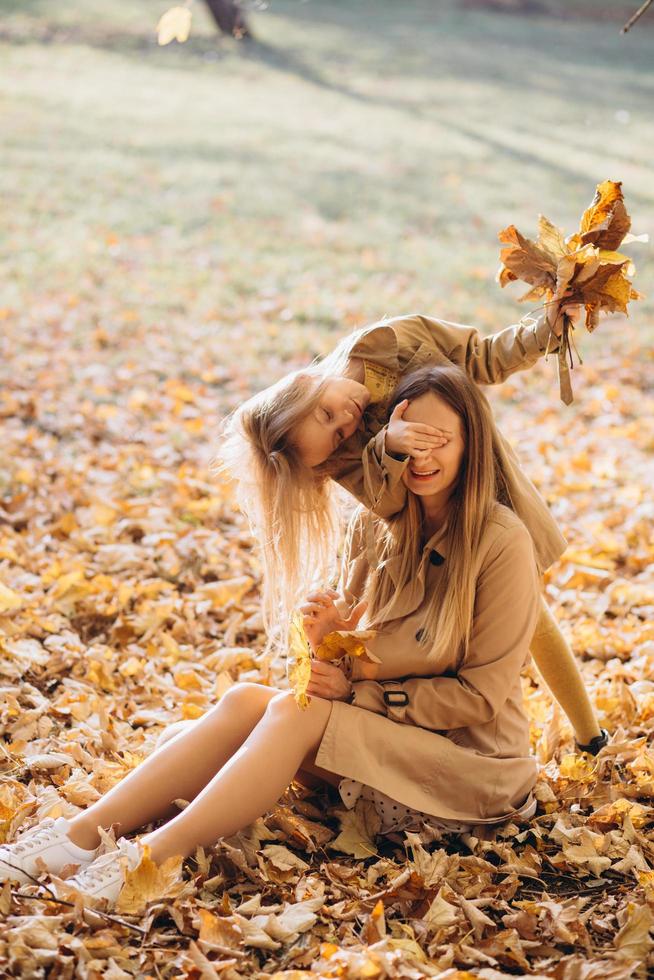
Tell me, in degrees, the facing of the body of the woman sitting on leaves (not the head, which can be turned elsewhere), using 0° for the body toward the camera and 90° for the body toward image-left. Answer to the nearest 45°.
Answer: approximately 45°

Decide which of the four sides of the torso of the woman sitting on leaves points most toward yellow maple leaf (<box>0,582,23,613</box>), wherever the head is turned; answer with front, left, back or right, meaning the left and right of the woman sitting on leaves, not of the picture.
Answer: right
